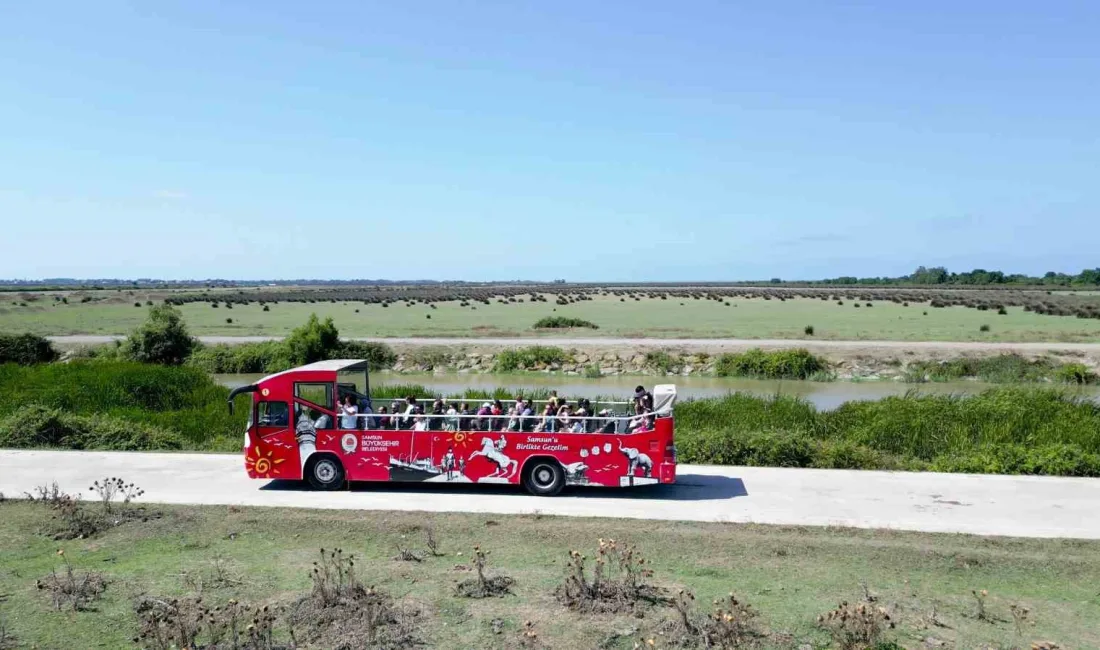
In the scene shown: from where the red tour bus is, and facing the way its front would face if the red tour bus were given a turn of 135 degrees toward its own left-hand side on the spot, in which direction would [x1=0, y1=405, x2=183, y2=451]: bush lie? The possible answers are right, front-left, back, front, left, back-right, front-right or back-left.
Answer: back

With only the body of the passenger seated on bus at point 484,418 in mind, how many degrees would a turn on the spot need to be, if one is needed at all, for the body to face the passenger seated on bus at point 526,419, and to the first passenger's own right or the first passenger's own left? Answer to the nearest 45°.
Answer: approximately 180°

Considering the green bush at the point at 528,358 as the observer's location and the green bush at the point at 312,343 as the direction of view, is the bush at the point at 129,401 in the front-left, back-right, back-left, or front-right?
front-left

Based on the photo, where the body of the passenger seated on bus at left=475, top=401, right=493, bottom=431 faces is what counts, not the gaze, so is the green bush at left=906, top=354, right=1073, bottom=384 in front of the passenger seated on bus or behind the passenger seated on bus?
behind

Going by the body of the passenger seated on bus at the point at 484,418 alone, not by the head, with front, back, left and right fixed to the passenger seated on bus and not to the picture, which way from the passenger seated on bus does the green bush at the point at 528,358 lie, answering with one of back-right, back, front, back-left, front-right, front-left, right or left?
right

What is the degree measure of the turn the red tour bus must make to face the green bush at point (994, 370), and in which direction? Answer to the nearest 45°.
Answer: approximately 135° to its right

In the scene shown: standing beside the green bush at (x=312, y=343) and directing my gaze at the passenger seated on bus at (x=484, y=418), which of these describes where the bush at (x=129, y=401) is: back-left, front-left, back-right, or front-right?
front-right

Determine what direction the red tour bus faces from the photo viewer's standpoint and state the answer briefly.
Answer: facing to the left of the viewer

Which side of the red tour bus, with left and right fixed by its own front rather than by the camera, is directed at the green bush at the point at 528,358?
right

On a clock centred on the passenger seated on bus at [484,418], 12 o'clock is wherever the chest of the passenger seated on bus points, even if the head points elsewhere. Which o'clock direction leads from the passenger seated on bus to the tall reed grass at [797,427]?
The tall reed grass is roughly at 5 o'clock from the passenger seated on bus.

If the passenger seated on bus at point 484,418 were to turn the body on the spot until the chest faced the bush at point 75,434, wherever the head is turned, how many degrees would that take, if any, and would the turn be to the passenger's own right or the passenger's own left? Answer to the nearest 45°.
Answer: approximately 45° to the passenger's own right

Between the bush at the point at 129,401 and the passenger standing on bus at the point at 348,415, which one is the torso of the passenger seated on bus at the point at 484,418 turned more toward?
the passenger standing on bus

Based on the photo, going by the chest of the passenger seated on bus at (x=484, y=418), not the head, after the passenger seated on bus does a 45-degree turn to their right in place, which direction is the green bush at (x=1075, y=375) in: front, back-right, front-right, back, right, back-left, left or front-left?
right

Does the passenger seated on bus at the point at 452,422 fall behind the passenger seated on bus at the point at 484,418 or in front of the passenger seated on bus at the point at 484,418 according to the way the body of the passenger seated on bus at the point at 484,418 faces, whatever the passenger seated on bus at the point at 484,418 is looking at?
in front

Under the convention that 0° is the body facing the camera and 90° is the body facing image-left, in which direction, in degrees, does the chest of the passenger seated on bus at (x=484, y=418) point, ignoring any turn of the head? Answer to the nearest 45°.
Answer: approximately 90°
